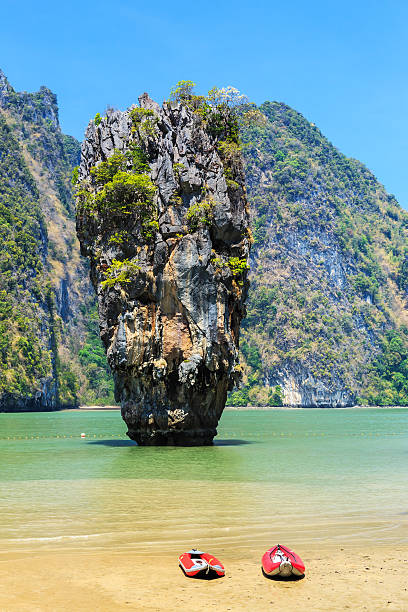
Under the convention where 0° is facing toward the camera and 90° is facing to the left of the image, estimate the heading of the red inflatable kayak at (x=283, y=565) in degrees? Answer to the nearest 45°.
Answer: approximately 180°

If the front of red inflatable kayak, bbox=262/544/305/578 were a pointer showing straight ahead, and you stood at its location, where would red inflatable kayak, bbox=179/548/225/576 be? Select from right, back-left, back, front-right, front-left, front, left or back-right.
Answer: left

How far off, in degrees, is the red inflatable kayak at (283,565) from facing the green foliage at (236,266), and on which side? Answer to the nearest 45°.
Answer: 0° — it already faces it

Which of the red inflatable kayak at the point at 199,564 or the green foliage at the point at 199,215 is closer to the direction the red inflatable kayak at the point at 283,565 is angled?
the green foliage

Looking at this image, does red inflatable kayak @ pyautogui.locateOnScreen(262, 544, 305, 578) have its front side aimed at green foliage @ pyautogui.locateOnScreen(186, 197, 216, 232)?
yes

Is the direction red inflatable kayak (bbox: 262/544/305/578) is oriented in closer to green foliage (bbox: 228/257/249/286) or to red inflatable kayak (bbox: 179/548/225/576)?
the green foliage

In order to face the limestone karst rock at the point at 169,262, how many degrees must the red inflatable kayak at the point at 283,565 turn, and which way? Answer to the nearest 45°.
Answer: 0° — it already faces it
